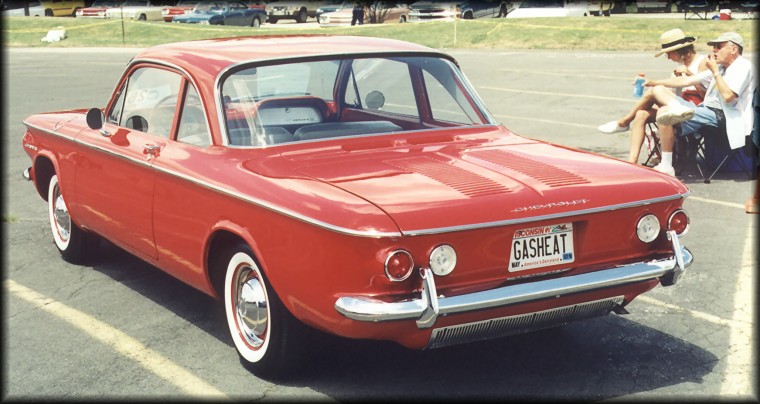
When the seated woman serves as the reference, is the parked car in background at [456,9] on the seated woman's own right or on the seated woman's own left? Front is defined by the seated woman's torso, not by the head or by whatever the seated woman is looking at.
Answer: on the seated woman's own right

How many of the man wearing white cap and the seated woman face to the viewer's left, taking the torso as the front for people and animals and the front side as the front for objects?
2

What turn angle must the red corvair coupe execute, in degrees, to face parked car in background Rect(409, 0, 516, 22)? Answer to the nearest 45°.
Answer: approximately 45° to its right

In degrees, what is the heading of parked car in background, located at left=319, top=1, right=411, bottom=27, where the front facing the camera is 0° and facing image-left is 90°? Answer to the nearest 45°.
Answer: approximately 45°

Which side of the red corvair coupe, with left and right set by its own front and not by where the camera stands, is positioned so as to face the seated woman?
right

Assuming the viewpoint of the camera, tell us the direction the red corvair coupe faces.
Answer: facing away from the viewer and to the left of the viewer

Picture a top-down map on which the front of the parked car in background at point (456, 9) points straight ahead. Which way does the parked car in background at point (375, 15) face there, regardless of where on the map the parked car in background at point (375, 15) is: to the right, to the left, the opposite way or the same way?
the same way

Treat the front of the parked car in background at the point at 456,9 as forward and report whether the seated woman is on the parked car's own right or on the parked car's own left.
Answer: on the parked car's own left

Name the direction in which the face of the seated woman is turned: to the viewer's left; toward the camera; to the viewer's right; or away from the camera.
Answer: to the viewer's left

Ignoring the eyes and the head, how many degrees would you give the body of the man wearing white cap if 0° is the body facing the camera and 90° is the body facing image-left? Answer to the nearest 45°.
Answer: approximately 90°

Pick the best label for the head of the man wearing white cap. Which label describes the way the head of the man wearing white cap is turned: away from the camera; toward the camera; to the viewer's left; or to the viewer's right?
to the viewer's left

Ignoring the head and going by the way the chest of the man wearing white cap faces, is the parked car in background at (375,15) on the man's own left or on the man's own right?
on the man's own right
